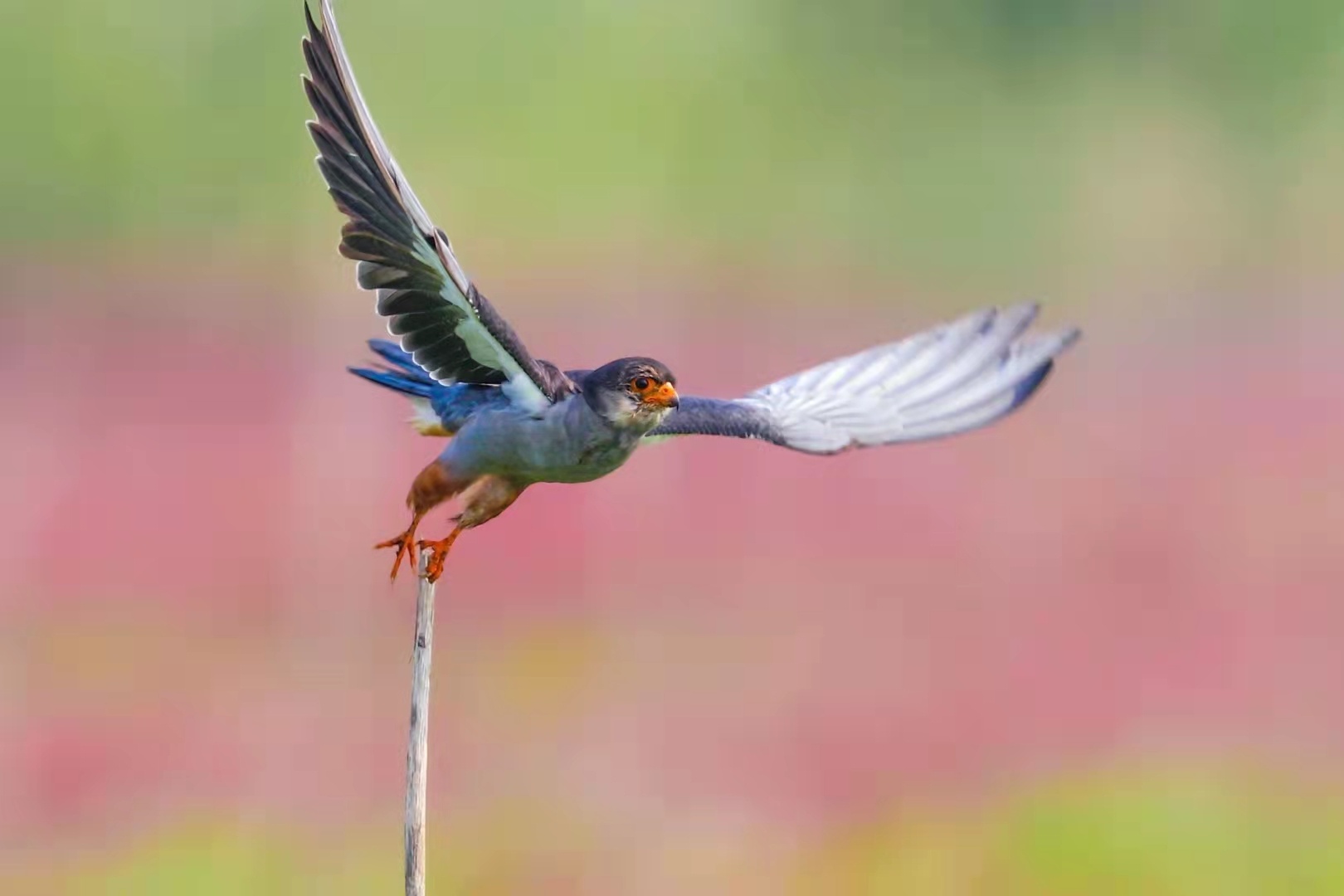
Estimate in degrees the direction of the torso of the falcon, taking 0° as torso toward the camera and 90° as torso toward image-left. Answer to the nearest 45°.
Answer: approximately 315°
